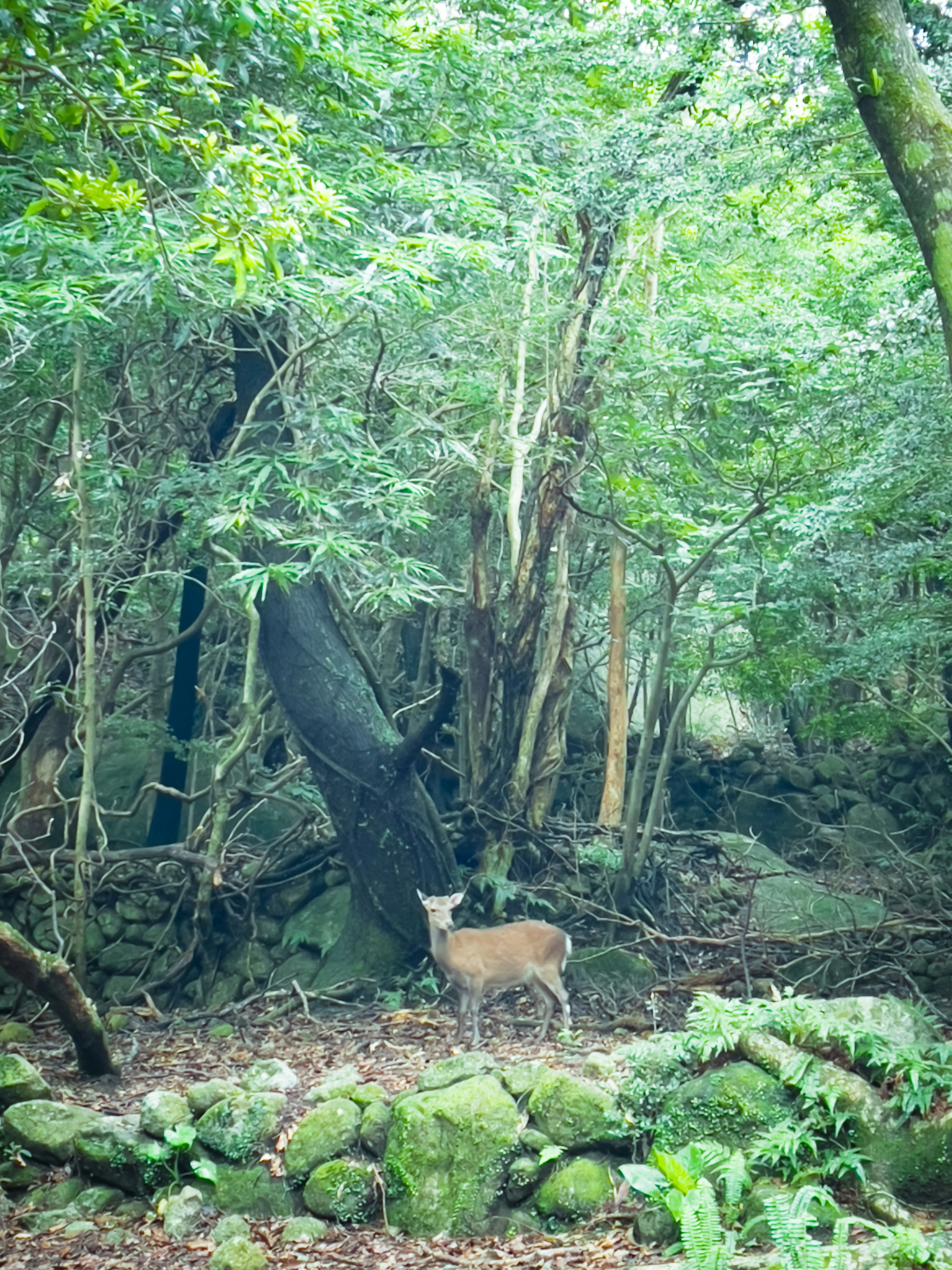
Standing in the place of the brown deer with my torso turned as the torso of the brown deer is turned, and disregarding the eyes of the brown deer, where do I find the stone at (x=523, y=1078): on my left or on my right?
on my left

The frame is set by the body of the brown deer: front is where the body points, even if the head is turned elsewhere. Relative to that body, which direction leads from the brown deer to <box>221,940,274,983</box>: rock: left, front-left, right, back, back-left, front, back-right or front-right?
front-right

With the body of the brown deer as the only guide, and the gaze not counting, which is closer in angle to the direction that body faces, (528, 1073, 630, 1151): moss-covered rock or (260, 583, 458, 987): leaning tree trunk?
the leaning tree trunk

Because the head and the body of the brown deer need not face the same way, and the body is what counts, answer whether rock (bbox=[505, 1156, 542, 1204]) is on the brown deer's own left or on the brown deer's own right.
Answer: on the brown deer's own left

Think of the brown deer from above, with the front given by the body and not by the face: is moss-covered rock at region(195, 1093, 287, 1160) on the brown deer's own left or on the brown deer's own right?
on the brown deer's own left

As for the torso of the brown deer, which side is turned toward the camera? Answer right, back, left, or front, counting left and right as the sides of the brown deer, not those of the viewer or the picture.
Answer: left

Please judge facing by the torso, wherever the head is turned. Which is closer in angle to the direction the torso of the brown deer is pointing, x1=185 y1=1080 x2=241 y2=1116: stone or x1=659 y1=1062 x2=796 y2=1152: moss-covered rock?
the stone

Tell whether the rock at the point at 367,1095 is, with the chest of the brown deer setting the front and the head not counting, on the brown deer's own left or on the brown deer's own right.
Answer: on the brown deer's own left

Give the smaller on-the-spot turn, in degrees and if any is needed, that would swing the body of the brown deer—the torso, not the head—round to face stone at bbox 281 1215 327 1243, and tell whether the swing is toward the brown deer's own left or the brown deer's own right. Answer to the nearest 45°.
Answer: approximately 90° to the brown deer's own left

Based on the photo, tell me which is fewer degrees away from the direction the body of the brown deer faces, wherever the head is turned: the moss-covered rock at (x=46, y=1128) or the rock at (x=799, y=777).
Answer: the moss-covered rock

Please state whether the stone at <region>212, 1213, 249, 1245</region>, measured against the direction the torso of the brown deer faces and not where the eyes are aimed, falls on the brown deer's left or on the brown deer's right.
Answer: on the brown deer's left
